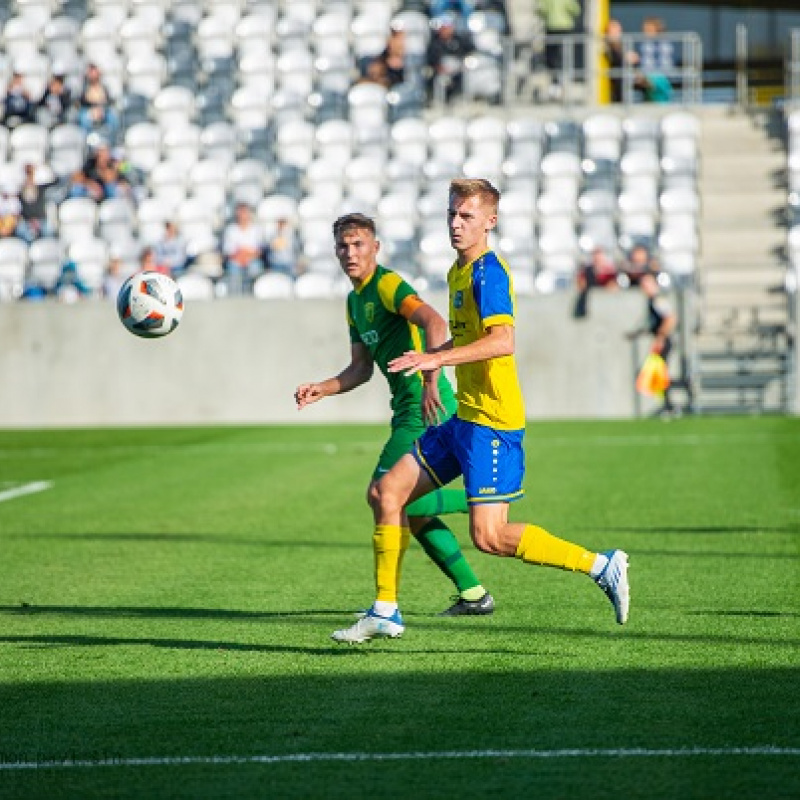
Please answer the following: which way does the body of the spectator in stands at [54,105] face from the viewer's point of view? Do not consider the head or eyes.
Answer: toward the camera

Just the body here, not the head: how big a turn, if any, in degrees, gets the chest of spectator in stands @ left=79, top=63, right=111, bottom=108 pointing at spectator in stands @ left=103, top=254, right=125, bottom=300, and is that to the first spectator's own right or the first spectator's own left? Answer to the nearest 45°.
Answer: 0° — they already face them

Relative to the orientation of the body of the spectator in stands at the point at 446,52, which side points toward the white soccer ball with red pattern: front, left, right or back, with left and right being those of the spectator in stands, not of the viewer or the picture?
front

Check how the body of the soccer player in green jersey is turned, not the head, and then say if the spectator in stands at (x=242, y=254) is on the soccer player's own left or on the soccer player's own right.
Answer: on the soccer player's own right

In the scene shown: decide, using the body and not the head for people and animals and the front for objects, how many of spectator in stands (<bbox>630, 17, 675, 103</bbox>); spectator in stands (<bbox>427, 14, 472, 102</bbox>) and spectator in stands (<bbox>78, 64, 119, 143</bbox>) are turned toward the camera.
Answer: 3

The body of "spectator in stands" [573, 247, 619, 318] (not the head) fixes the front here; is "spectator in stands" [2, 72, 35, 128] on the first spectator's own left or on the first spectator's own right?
on the first spectator's own right

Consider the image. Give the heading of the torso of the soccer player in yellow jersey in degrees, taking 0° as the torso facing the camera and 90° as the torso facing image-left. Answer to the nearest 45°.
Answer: approximately 90°

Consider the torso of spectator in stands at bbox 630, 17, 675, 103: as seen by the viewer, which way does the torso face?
toward the camera

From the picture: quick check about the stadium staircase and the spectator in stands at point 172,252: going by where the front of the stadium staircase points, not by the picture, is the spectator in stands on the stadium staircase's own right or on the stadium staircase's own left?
on the stadium staircase's own right

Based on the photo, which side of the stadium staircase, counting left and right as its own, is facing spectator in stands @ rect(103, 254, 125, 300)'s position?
right

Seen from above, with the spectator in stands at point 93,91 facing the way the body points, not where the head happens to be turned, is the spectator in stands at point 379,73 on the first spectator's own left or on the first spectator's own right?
on the first spectator's own left

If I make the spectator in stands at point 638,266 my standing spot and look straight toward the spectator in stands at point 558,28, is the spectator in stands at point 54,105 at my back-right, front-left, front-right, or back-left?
front-left
